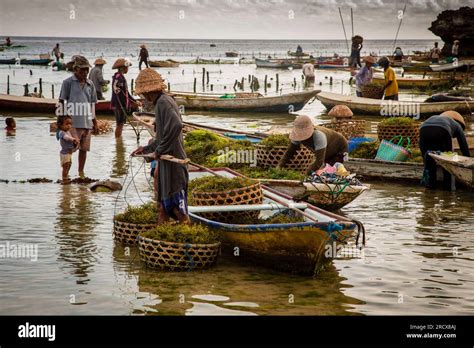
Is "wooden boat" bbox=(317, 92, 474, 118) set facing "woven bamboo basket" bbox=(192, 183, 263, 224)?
no

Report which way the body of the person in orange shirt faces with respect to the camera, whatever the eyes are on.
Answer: to the viewer's left

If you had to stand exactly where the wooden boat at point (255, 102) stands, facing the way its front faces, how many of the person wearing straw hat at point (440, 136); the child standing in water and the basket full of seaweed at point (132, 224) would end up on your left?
0

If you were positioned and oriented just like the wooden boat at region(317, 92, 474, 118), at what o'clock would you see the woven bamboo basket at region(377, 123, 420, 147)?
The woven bamboo basket is roughly at 9 o'clock from the wooden boat.

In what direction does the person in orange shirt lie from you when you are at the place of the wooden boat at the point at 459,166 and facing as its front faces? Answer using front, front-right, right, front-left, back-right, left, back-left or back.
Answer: right

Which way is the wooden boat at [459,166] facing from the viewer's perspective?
to the viewer's left

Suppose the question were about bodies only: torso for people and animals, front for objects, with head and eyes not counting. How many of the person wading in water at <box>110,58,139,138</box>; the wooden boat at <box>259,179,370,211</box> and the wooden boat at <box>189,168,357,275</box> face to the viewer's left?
0

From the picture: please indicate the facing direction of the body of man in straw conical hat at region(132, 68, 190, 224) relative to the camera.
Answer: to the viewer's left

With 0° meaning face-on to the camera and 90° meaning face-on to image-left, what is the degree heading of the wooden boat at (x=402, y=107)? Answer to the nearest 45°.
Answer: approximately 90°

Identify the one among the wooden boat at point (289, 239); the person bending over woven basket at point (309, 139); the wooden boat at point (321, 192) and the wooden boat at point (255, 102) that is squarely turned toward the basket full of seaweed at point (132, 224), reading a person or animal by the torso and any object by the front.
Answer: the person bending over woven basket

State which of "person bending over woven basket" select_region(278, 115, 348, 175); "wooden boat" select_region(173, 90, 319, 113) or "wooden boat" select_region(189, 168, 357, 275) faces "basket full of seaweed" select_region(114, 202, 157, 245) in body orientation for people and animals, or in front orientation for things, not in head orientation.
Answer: the person bending over woven basket

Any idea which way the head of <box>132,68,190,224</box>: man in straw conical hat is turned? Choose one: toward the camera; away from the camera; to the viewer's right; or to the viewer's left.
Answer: to the viewer's left

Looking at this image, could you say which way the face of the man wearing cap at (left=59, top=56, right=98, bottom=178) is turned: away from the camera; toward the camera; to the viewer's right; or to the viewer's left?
toward the camera
